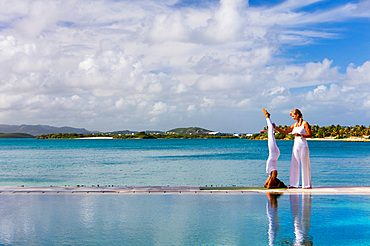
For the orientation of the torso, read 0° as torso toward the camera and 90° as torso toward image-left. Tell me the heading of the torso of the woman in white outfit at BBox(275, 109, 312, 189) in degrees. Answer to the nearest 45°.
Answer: approximately 45°
